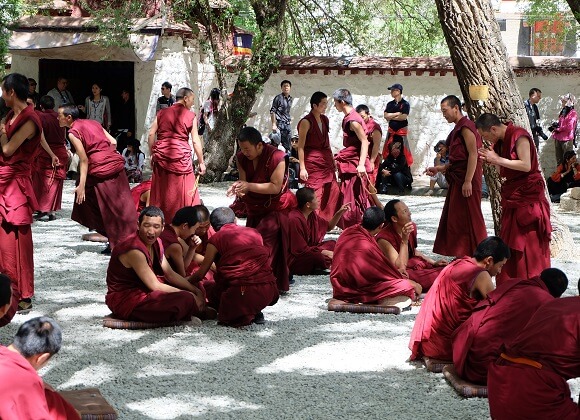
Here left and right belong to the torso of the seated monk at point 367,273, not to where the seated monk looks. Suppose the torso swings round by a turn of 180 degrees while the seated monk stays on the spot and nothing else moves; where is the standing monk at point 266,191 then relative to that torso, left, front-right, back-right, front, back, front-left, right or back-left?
right

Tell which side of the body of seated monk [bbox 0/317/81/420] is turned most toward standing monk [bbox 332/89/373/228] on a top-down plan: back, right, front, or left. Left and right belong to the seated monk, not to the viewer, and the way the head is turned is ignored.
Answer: front

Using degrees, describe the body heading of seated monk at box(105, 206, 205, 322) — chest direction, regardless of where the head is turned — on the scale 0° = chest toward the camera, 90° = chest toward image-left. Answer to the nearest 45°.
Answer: approximately 315°

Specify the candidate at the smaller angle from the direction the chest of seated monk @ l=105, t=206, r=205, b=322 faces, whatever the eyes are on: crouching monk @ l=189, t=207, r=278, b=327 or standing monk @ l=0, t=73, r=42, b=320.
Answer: the crouching monk

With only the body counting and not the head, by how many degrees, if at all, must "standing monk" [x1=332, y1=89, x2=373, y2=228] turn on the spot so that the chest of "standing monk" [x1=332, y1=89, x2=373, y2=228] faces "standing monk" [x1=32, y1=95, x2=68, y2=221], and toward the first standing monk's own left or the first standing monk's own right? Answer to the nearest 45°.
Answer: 0° — they already face them

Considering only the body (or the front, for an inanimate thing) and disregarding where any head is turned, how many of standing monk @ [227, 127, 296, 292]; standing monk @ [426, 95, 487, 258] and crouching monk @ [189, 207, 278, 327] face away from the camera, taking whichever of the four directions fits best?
1

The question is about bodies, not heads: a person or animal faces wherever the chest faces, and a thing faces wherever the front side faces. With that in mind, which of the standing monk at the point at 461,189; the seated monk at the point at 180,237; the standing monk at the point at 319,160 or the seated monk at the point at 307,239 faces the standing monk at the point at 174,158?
the standing monk at the point at 461,189

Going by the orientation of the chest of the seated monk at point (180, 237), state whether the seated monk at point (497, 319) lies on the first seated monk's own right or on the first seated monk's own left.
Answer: on the first seated monk's own right

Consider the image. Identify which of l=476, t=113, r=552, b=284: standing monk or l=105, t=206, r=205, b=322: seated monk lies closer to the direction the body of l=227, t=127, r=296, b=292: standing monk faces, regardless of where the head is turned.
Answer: the seated monk

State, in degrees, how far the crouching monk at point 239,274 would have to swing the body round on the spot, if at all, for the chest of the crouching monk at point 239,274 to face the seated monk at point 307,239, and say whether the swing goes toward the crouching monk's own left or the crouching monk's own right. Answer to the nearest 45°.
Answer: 0° — they already face them

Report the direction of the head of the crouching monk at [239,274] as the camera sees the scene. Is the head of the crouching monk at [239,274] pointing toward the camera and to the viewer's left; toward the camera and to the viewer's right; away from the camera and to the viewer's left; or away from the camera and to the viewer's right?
away from the camera and to the viewer's left
